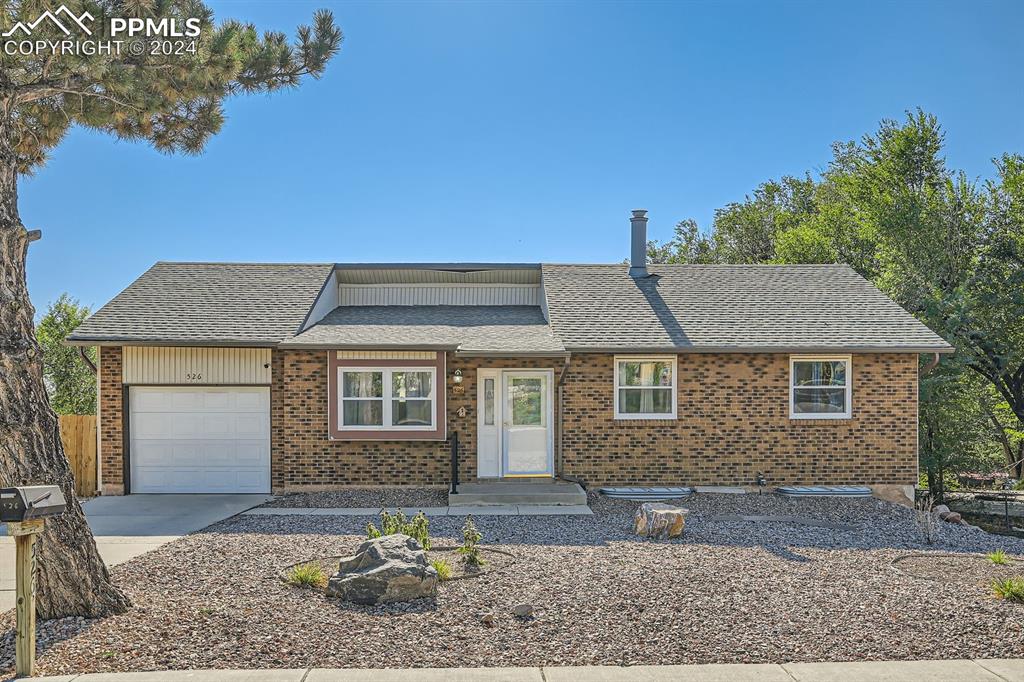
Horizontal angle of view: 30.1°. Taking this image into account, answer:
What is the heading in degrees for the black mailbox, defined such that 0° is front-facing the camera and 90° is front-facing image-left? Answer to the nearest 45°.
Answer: approximately 45°

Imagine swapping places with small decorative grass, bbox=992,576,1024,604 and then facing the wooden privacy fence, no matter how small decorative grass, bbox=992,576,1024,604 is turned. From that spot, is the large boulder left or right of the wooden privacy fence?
left

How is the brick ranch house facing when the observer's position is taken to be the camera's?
facing the viewer

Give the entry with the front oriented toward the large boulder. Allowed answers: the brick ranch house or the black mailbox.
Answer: the brick ranch house

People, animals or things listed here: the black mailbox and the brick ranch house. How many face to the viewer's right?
0

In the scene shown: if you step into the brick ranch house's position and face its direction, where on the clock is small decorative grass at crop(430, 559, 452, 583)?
The small decorative grass is roughly at 12 o'clock from the brick ranch house.
